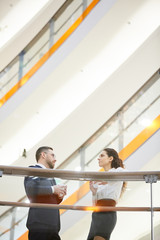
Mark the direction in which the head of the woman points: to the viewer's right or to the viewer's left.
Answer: to the viewer's left

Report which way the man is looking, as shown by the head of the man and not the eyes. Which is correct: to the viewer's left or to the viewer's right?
to the viewer's right

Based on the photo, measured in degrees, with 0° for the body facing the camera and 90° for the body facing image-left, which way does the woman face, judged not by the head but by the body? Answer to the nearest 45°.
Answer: approximately 90°
